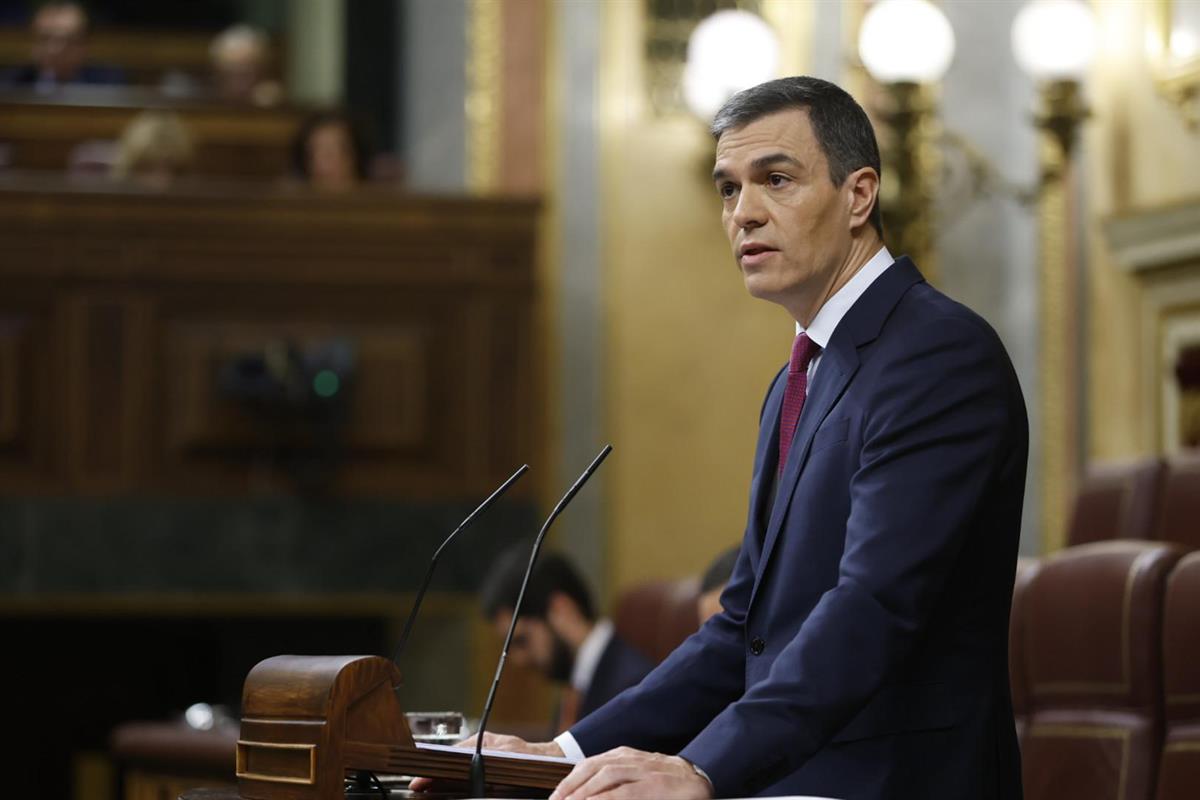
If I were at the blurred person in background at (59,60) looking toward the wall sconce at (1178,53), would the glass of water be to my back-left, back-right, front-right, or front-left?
front-right

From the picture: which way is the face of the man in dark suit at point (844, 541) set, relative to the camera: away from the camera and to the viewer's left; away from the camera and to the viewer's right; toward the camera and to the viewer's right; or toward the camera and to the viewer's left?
toward the camera and to the viewer's left

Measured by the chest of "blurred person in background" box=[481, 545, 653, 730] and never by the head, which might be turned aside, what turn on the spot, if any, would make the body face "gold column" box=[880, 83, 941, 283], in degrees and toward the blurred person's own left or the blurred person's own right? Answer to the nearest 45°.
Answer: approximately 135° to the blurred person's own right

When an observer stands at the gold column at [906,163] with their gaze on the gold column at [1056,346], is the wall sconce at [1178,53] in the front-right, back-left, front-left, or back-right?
front-right

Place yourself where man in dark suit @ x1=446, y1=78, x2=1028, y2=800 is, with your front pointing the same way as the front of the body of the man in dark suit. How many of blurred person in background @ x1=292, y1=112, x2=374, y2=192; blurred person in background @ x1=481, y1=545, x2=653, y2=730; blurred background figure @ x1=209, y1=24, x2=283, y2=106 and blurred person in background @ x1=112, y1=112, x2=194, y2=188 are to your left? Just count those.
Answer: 0

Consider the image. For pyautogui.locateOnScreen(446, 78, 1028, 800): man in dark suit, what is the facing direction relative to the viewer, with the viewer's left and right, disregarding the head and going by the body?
facing the viewer and to the left of the viewer

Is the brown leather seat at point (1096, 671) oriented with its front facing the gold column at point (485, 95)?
no

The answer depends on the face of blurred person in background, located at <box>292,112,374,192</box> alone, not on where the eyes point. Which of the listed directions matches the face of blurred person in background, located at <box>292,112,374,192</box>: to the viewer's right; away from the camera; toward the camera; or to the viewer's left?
toward the camera

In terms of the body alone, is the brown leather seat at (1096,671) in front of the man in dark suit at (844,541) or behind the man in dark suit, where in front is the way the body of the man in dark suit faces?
behind

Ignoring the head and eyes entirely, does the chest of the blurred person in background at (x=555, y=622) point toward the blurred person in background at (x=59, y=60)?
no

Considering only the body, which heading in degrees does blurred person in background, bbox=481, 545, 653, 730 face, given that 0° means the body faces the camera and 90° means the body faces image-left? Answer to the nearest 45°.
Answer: approximately 90°

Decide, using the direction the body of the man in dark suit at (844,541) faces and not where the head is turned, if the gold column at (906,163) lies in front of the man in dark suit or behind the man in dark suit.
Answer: behind

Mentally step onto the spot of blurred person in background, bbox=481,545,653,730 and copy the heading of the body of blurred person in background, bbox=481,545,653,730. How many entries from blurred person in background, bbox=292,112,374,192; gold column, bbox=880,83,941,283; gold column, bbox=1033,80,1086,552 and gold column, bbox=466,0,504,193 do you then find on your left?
0

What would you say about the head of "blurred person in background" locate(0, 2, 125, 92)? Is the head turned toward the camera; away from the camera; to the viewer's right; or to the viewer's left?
toward the camera

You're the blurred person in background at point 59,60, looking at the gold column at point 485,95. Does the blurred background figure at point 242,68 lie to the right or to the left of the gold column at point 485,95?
left
